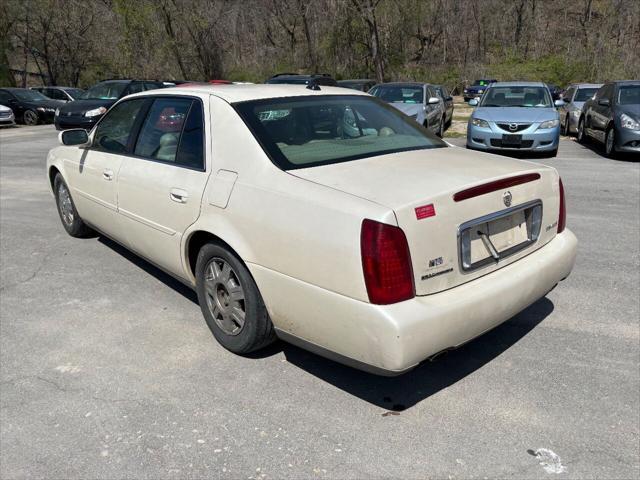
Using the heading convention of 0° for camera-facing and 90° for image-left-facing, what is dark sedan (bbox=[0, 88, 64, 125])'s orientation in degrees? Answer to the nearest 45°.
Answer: approximately 315°

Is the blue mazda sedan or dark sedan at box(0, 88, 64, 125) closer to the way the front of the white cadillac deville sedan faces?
the dark sedan

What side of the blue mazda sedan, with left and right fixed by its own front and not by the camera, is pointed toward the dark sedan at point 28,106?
right

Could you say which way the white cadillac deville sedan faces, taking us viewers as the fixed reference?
facing away from the viewer and to the left of the viewer

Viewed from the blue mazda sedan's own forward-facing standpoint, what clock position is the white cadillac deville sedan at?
The white cadillac deville sedan is roughly at 12 o'clock from the blue mazda sedan.

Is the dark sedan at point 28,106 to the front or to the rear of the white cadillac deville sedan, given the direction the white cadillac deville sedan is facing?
to the front

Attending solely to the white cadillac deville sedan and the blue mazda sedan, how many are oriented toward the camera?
1
